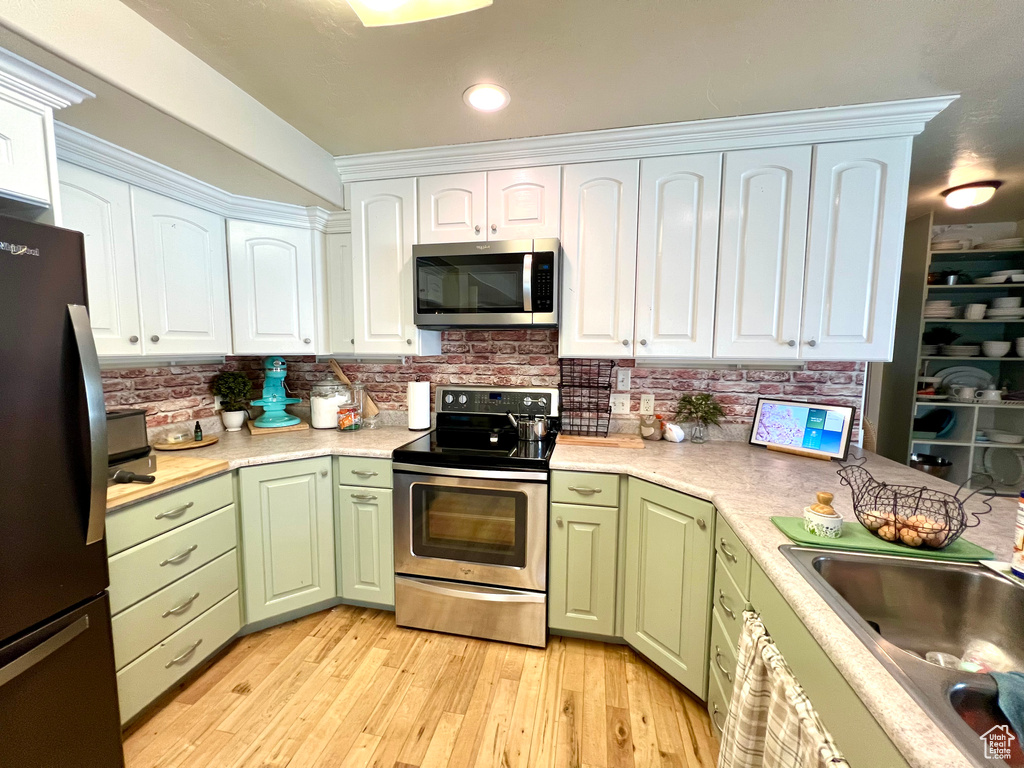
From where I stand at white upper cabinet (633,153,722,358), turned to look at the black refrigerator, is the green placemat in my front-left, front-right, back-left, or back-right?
front-left

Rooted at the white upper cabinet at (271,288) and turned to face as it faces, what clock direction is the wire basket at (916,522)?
The wire basket is roughly at 11 o'clock from the white upper cabinet.

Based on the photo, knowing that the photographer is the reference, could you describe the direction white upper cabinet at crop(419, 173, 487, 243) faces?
facing the viewer

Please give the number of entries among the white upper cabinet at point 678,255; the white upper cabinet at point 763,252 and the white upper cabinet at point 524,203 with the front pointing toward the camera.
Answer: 3

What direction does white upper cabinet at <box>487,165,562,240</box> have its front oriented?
toward the camera

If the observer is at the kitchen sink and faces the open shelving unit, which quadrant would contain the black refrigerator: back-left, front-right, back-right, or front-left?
back-left

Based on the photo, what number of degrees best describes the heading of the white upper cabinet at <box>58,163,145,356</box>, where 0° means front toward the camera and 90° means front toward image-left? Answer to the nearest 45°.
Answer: approximately 315°

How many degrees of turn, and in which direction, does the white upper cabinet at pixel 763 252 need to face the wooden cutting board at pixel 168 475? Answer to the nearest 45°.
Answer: approximately 45° to its right

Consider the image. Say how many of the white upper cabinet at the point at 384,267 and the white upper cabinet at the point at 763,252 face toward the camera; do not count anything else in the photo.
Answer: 2

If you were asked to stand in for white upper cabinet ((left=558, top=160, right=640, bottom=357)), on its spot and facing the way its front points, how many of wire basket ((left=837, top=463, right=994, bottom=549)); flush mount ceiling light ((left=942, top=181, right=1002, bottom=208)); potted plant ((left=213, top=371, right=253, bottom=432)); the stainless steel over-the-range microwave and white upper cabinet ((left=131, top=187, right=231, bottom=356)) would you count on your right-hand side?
3

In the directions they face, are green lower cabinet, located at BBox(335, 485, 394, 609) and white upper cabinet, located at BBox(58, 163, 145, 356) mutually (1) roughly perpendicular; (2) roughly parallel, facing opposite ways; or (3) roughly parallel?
roughly perpendicular

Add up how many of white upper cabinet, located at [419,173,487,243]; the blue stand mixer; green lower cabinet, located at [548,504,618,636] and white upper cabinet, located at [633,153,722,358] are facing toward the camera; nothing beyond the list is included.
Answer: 4

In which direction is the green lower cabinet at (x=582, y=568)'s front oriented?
toward the camera

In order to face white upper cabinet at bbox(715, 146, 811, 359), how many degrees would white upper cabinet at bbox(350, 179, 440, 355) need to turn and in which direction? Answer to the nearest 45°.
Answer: approximately 45° to its left

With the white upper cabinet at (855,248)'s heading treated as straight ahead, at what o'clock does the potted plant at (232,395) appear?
The potted plant is roughly at 2 o'clock from the white upper cabinet.

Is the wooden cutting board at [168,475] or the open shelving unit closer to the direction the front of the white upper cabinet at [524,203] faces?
the wooden cutting board
